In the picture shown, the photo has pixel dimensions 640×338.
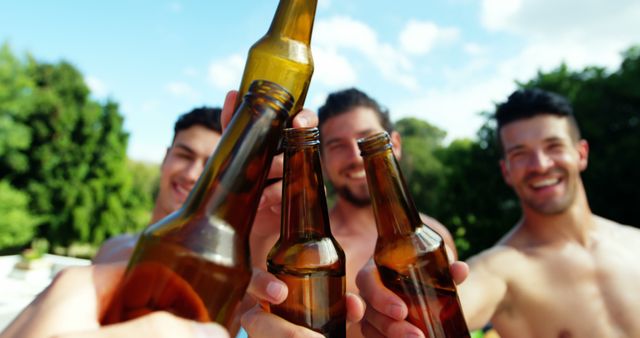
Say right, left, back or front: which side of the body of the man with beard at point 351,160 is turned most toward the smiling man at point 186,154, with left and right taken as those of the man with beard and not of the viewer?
right

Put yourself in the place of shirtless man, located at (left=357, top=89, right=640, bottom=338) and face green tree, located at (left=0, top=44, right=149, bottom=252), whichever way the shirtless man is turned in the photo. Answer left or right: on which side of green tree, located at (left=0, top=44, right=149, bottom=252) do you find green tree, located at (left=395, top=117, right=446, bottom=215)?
right

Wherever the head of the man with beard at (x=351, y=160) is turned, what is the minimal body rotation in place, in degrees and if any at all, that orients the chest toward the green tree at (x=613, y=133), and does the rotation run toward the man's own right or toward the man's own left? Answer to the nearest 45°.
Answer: approximately 135° to the man's own left

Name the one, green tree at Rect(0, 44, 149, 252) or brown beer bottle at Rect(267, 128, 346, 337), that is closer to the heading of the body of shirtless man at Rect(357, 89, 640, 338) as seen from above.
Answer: the brown beer bottle

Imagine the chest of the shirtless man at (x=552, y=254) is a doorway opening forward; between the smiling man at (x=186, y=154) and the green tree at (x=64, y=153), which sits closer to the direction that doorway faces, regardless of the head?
the smiling man

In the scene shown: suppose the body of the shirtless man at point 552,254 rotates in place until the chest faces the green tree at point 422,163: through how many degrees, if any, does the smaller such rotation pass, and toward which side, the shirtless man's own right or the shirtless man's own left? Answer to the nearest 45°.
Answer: approximately 180°

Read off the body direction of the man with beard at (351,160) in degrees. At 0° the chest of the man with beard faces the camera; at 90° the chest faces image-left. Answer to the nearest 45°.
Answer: approximately 0°

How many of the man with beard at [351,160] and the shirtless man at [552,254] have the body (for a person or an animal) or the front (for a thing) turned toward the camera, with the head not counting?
2

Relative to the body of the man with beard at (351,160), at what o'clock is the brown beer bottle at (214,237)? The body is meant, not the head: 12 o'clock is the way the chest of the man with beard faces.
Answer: The brown beer bottle is roughly at 12 o'clock from the man with beard.
